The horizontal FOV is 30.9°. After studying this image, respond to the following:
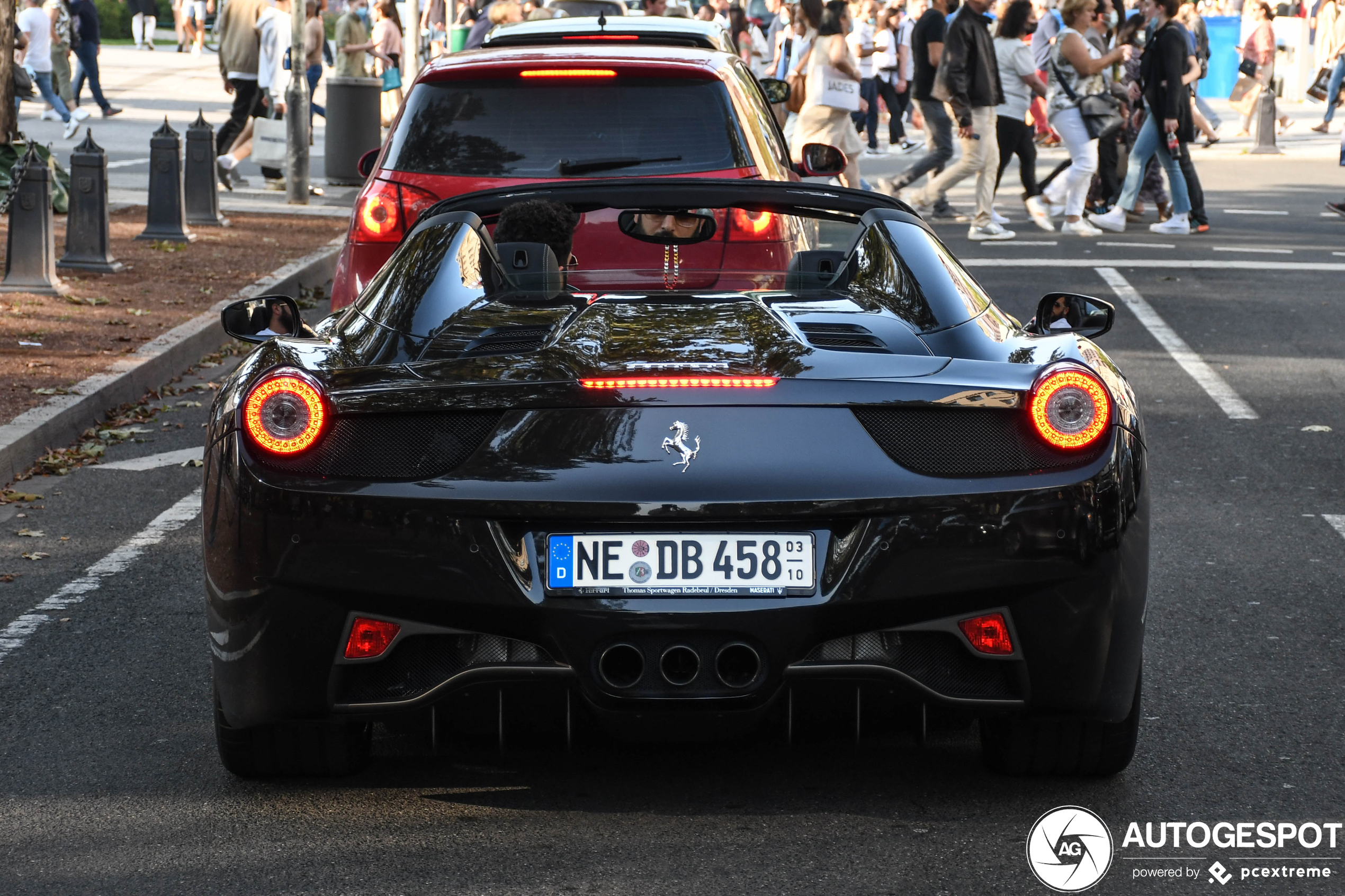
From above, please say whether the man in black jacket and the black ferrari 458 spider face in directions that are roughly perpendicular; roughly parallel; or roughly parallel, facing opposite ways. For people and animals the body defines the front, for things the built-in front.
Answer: roughly perpendicular

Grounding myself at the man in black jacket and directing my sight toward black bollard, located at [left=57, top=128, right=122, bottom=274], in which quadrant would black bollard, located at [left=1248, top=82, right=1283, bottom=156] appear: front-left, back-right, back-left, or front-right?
back-right

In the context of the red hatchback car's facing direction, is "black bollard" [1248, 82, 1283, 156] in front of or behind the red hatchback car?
in front

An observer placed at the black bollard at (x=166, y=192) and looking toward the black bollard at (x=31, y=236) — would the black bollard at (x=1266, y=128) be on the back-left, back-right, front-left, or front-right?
back-left

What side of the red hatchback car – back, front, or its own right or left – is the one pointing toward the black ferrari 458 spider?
back

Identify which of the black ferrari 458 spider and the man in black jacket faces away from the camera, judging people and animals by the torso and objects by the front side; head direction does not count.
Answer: the black ferrari 458 spider

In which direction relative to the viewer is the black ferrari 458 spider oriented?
away from the camera

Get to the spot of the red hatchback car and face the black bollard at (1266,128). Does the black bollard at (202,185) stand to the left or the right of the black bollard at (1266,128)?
left

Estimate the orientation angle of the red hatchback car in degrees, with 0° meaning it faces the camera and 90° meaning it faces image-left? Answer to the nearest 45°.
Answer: approximately 180°
